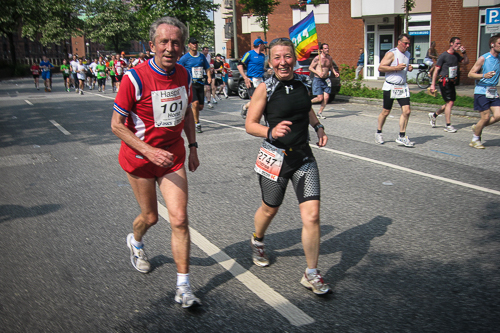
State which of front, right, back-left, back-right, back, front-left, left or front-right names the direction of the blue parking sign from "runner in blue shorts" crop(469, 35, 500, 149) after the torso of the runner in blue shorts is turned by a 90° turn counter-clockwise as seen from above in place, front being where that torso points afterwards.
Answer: front-left

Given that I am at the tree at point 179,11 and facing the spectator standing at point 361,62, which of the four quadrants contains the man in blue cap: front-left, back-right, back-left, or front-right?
front-right

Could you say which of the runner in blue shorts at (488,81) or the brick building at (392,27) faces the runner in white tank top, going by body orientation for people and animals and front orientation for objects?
the brick building

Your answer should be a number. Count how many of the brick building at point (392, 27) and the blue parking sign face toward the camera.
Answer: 2

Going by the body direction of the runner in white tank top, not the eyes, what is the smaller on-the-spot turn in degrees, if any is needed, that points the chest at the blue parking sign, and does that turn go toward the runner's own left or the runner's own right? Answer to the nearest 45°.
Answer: approximately 90° to the runner's own left

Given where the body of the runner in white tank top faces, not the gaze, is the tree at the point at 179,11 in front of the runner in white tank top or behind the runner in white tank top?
behind

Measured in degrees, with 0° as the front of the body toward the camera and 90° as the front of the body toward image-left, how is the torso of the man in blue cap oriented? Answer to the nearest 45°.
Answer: approximately 315°

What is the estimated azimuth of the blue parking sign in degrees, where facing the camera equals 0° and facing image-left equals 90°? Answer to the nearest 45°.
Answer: approximately 0°

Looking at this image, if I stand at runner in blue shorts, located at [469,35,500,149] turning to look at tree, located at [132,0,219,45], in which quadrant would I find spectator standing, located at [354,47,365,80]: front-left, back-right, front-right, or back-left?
front-right

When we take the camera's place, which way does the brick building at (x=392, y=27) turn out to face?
facing the viewer

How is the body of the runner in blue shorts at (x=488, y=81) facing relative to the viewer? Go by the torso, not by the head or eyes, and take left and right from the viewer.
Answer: facing the viewer and to the right of the viewer
